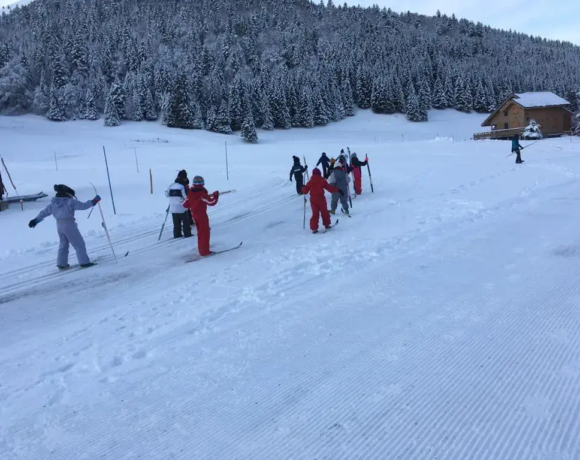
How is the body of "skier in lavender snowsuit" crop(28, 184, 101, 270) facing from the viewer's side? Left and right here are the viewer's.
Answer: facing away from the viewer and to the right of the viewer

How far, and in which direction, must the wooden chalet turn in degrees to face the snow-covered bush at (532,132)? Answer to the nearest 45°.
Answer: approximately 45° to its left

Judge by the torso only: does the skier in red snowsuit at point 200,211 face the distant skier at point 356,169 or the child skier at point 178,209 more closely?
the distant skier

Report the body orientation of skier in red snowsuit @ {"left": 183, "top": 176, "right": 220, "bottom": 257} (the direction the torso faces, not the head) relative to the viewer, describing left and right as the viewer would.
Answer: facing away from the viewer and to the right of the viewer

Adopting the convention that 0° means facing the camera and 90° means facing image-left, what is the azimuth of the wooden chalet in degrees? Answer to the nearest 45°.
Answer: approximately 45°

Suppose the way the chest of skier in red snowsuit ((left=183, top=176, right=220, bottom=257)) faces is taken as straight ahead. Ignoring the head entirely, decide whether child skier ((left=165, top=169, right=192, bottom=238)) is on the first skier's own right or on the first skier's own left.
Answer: on the first skier's own left

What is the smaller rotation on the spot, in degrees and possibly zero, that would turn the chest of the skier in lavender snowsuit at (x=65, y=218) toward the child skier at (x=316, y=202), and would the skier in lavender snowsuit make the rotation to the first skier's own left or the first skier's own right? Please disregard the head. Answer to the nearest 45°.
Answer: approximately 45° to the first skier's own right
